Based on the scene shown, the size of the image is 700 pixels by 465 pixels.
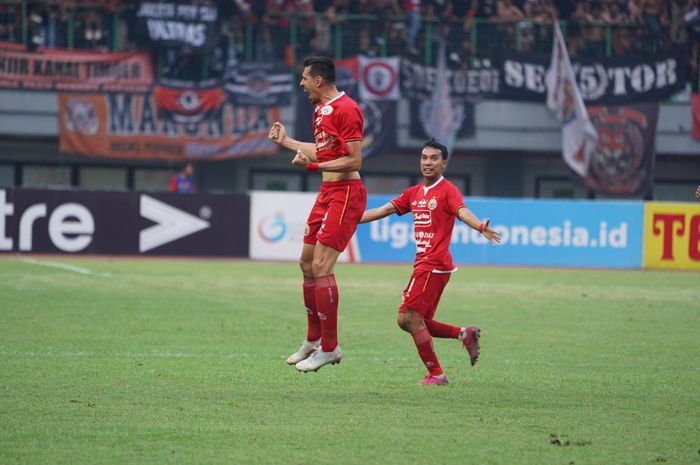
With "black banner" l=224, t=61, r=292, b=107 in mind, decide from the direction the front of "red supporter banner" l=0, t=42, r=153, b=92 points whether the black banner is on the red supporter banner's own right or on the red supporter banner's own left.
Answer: on the red supporter banner's own left

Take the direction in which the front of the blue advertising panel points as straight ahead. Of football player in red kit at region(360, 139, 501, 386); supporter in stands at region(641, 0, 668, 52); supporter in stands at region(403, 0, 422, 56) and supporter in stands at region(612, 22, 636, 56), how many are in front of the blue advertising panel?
1

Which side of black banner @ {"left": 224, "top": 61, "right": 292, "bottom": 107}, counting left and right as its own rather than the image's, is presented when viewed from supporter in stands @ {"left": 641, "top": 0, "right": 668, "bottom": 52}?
left

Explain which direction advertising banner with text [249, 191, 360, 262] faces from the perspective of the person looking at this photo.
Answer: facing the viewer

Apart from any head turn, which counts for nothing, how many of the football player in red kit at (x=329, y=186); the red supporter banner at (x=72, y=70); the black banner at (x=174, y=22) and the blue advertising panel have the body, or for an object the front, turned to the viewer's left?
1

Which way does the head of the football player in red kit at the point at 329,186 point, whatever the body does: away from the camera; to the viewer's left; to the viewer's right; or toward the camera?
to the viewer's left

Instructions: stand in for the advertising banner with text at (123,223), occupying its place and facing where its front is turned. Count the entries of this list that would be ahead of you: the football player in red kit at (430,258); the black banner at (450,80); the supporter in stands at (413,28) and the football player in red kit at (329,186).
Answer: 2

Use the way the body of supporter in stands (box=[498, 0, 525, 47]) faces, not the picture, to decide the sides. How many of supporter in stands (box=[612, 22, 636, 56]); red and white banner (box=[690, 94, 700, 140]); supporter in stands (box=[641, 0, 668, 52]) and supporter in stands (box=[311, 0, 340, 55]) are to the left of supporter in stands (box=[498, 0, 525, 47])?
3

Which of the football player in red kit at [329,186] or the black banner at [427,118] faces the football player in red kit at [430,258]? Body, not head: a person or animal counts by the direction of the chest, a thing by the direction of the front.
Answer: the black banner

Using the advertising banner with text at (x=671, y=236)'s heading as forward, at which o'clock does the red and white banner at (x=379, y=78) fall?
The red and white banner is roughly at 4 o'clock from the advertising banner with text.

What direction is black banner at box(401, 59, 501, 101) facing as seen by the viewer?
toward the camera

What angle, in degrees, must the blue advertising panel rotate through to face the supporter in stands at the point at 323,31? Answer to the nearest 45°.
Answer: approximately 135° to its right

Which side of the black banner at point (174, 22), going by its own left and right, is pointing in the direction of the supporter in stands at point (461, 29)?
left

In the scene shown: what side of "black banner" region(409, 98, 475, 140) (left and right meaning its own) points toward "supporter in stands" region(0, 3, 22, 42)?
right

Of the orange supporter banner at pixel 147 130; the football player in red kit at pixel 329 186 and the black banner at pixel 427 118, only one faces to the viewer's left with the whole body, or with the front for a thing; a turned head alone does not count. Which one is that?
the football player in red kit

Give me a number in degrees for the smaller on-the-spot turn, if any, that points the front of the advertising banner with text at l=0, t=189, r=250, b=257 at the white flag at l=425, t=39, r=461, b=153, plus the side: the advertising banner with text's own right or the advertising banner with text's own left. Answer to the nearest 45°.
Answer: approximately 135° to the advertising banner with text's own left

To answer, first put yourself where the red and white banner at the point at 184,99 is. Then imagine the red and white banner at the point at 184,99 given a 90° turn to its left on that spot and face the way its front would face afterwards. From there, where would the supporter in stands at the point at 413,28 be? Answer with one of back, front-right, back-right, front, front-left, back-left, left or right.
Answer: front
